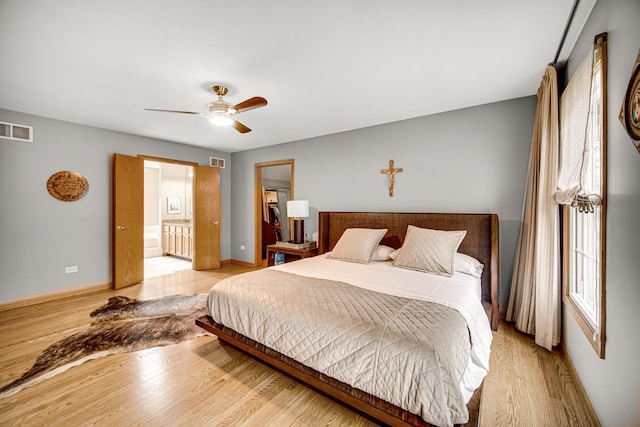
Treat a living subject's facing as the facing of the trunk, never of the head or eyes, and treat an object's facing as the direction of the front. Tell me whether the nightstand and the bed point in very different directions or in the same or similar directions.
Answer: same or similar directions

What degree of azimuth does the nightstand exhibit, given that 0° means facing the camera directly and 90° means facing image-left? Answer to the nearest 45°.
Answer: approximately 45°

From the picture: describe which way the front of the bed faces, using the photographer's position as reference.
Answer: facing the viewer and to the left of the viewer

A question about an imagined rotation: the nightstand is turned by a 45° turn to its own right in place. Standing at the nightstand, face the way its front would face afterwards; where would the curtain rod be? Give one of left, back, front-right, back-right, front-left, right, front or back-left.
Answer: back-left

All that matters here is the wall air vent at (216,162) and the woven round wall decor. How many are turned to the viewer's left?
0

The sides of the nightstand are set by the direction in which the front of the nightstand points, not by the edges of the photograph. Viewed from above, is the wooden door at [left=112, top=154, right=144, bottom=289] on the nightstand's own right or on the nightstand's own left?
on the nightstand's own right

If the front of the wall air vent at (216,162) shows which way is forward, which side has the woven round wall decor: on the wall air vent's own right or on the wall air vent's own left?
on the wall air vent's own right

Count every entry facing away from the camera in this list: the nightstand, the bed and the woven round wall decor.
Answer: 0

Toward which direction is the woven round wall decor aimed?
toward the camera

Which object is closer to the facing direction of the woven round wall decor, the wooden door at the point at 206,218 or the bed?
the bed

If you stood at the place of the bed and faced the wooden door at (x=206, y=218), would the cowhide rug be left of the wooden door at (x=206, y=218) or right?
left

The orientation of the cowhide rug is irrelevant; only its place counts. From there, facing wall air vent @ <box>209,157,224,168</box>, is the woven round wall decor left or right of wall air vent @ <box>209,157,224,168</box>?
left

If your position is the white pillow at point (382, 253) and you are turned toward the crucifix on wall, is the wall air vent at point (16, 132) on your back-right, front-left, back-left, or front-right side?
back-left

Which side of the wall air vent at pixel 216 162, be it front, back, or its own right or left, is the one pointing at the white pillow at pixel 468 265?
front
